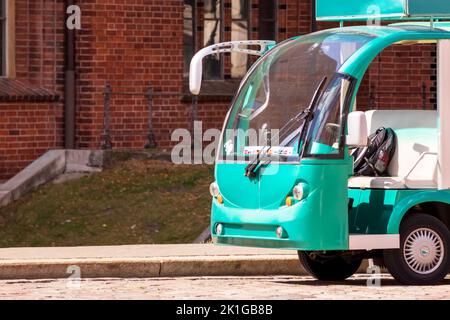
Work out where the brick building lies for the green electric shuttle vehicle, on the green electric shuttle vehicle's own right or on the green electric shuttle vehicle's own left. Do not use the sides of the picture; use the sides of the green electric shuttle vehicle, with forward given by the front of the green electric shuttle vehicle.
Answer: on the green electric shuttle vehicle's own right

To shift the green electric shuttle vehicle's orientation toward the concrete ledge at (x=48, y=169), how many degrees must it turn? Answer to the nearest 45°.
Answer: approximately 90° to its right

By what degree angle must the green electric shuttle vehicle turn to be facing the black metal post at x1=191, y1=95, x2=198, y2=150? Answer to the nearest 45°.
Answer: approximately 135° to its right

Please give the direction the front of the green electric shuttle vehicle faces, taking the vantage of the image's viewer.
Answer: facing the viewer and to the left of the viewer

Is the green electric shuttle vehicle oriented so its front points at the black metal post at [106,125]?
no
